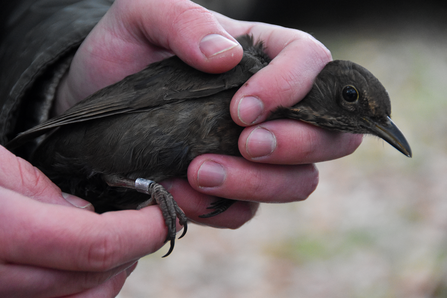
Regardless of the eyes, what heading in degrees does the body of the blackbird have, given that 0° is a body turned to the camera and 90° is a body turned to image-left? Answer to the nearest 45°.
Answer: approximately 270°
